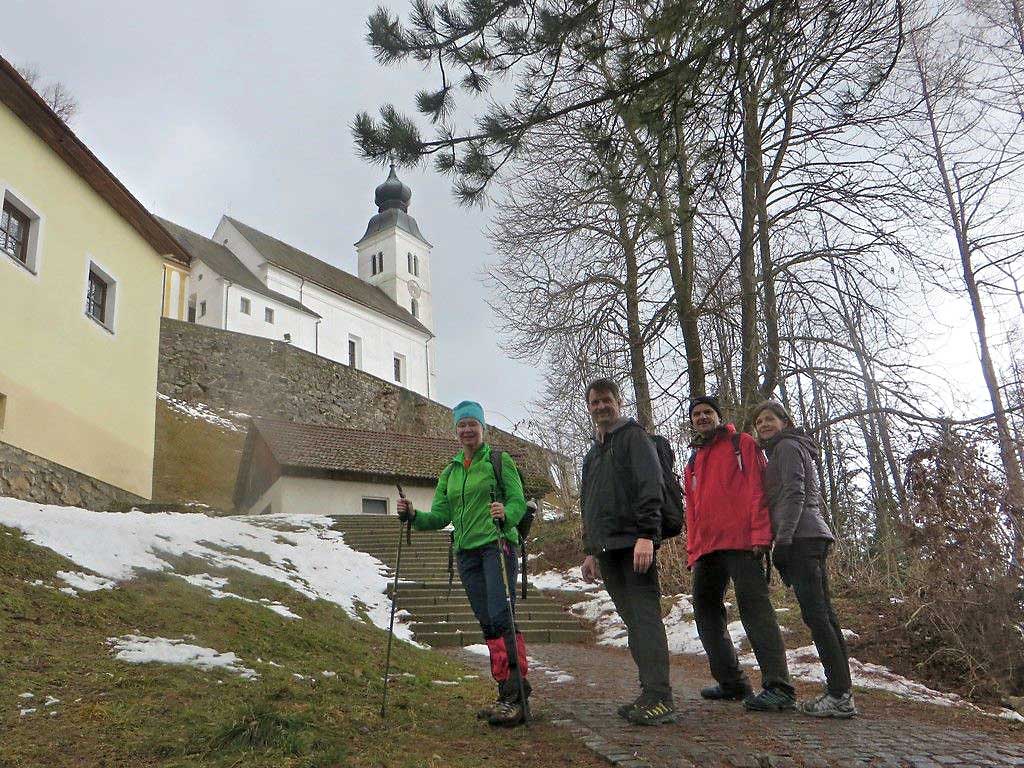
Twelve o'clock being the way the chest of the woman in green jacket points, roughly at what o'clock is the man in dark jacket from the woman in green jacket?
The man in dark jacket is roughly at 8 o'clock from the woman in green jacket.

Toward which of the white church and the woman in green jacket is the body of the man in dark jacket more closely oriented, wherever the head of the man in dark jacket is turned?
the woman in green jacket

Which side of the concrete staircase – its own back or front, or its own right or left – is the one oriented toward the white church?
back

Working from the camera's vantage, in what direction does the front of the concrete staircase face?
facing the viewer

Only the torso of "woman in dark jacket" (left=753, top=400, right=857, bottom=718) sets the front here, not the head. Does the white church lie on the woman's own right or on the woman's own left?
on the woman's own right

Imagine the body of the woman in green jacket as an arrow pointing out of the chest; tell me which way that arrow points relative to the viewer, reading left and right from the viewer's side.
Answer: facing the viewer and to the left of the viewer

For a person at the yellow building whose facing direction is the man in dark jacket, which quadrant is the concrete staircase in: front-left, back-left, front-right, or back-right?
front-left
